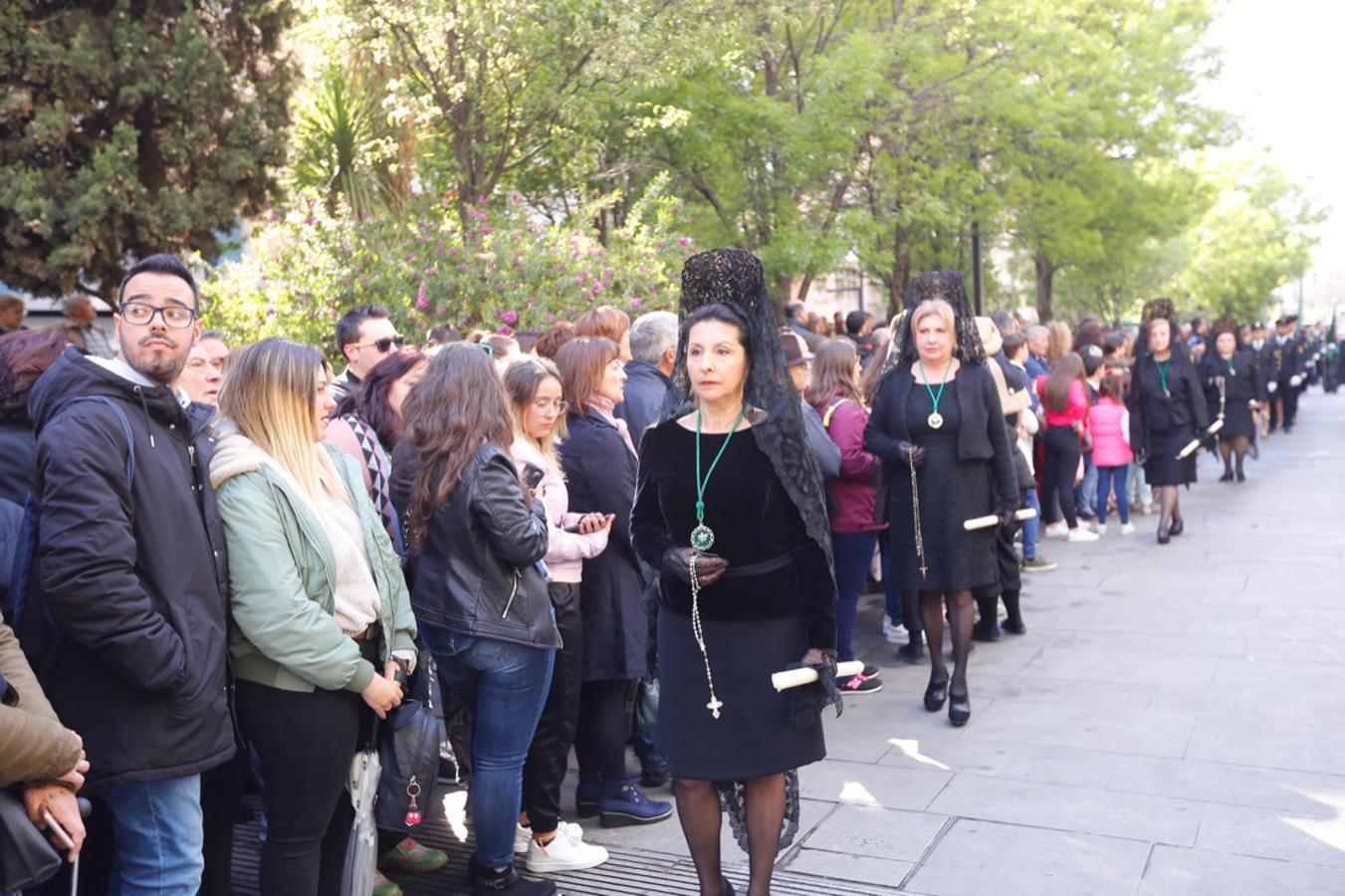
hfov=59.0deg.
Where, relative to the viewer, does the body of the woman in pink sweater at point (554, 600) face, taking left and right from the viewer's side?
facing to the right of the viewer

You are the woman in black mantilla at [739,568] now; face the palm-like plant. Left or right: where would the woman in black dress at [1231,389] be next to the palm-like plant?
right

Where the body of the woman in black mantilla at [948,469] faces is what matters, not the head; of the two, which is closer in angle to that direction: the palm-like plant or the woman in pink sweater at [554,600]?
the woman in pink sweater

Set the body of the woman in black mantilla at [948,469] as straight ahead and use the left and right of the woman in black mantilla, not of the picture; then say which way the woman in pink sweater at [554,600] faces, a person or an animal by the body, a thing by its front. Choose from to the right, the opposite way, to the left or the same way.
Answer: to the left

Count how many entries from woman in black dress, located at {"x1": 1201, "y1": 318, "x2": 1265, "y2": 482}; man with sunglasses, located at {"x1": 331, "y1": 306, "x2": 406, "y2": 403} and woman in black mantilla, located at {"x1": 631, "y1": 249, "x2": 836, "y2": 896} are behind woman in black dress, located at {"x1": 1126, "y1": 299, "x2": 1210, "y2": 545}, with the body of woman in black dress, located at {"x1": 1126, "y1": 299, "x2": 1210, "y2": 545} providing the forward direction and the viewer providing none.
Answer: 1

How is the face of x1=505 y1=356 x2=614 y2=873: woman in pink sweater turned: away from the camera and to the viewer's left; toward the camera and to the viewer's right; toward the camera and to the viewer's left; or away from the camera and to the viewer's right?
toward the camera and to the viewer's right

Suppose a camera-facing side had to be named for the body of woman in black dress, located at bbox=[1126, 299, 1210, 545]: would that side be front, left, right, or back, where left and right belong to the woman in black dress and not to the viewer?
front

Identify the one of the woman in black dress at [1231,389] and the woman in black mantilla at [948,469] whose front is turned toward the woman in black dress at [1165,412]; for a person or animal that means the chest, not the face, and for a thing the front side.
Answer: the woman in black dress at [1231,389]

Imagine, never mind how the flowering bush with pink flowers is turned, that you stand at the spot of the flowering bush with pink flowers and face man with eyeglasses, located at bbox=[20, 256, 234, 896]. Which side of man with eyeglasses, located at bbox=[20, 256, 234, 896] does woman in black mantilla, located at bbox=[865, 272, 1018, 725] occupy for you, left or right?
left

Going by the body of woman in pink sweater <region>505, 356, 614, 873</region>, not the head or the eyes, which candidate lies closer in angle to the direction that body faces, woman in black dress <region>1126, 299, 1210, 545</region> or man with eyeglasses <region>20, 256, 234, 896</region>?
the woman in black dress

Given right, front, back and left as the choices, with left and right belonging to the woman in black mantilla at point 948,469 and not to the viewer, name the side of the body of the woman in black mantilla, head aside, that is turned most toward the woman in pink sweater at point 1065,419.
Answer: back

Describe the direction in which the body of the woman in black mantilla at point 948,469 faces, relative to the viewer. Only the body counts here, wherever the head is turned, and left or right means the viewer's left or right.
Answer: facing the viewer

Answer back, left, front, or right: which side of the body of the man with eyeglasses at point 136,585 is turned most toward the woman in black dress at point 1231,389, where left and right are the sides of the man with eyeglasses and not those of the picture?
left

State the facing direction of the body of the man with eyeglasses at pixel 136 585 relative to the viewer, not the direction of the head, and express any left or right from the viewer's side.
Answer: facing the viewer and to the right of the viewer

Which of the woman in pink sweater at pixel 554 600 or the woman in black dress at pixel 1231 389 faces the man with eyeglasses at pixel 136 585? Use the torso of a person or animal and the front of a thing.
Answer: the woman in black dress

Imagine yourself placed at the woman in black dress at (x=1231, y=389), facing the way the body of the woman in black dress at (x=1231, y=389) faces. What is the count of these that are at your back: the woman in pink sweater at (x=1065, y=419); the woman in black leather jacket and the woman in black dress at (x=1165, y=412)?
0

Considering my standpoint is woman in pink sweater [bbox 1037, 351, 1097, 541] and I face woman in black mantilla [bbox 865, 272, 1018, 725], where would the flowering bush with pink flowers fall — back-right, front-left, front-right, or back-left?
front-right

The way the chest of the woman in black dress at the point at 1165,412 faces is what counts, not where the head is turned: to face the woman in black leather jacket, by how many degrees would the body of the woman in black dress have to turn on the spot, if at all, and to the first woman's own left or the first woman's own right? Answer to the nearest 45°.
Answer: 0° — they already face them

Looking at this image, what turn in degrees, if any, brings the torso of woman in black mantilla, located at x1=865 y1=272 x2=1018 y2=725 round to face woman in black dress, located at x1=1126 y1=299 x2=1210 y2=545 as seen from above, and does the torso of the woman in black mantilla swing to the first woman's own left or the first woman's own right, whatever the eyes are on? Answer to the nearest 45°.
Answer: approximately 180°

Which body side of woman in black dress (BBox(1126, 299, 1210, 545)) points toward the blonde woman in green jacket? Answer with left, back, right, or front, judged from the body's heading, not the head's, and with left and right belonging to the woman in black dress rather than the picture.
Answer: front
